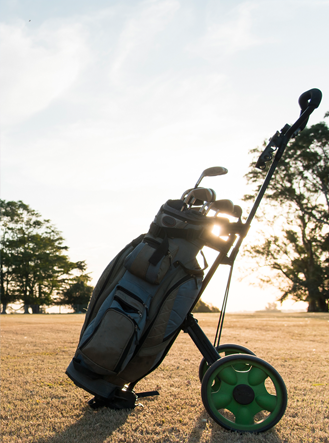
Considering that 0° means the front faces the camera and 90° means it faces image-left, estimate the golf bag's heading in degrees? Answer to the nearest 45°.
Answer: approximately 45°

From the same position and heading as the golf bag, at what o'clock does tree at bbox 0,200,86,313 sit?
The tree is roughly at 4 o'clock from the golf bag.
